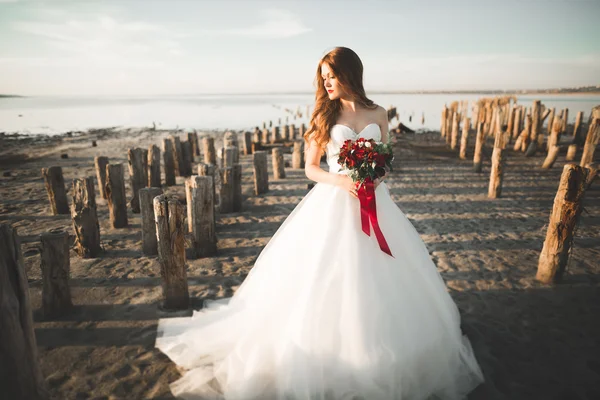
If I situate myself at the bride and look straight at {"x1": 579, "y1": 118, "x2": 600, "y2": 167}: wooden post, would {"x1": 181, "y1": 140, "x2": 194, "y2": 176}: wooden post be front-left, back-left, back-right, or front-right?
front-left

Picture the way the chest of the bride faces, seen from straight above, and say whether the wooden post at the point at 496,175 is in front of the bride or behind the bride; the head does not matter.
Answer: behind

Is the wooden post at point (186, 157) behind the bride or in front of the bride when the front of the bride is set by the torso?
behind

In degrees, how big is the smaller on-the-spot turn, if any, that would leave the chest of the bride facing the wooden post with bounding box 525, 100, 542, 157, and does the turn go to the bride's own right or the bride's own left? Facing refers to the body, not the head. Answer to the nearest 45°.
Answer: approximately 135° to the bride's own left

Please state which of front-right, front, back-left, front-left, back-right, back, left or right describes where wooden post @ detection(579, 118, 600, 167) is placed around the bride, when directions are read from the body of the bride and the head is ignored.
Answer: back-left

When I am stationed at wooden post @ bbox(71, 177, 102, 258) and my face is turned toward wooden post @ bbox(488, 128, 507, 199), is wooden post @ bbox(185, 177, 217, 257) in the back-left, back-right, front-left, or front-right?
front-right

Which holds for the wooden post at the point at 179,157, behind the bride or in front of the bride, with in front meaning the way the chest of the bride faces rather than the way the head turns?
behind

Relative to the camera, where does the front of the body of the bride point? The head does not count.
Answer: toward the camera

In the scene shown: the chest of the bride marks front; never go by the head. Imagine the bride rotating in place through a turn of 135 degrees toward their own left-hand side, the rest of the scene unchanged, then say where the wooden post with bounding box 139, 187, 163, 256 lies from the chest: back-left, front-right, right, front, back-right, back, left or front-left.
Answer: left

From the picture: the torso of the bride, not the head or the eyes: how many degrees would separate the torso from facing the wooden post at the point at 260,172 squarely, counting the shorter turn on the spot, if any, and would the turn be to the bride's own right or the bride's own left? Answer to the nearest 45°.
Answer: approximately 180°

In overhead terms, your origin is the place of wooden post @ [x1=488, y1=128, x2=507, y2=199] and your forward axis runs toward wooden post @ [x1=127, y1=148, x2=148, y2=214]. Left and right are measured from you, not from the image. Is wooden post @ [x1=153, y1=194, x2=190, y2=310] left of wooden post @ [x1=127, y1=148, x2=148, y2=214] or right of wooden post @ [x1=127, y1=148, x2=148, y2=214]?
left

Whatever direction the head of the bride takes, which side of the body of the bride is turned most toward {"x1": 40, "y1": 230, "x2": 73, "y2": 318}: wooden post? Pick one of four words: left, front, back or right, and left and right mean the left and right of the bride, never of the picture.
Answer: right

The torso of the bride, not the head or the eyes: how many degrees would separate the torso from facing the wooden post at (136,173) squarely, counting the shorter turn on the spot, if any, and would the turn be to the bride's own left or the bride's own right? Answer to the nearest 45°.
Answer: approximately 135° to the bride's own right

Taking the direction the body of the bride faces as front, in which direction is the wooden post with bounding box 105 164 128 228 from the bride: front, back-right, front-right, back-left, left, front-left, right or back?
back-right

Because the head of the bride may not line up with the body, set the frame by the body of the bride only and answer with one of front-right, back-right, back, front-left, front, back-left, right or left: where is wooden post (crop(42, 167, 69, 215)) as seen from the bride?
back-right

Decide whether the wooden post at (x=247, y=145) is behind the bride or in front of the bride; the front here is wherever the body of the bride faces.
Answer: behind
